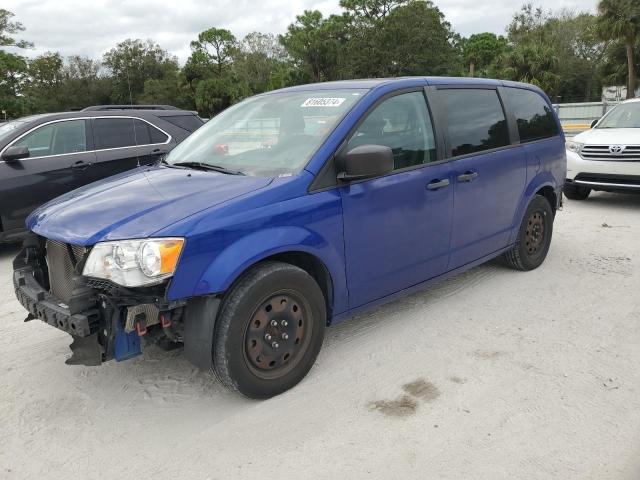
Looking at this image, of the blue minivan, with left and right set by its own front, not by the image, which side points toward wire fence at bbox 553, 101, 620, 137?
back

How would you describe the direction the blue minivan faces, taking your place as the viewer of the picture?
facing the viewer and to the left of the viewer

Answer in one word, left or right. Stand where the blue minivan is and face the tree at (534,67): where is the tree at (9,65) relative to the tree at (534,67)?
left

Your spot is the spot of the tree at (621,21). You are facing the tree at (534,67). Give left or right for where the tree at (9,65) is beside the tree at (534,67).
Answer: left

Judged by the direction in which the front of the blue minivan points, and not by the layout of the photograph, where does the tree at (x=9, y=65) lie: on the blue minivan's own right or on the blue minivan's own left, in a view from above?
on the blue minivan's own right

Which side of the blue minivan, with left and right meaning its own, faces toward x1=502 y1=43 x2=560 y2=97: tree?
back

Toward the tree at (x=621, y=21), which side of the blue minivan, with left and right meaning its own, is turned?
back
